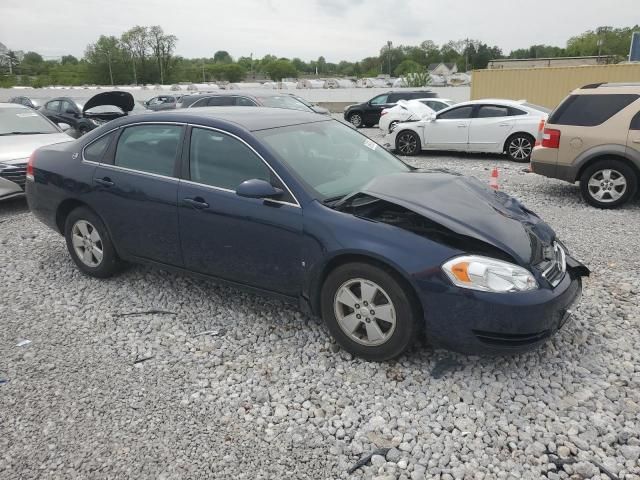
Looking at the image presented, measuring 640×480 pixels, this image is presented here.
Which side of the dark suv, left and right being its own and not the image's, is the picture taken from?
left

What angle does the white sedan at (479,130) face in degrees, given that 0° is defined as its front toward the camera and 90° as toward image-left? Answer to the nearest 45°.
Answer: approximately 90°

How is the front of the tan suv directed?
to the viewer's right

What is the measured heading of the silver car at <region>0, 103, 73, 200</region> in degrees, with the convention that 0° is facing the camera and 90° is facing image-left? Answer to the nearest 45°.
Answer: approximately 0°

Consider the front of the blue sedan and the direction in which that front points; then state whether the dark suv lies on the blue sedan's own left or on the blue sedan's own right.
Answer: on the blue sedan's own left
